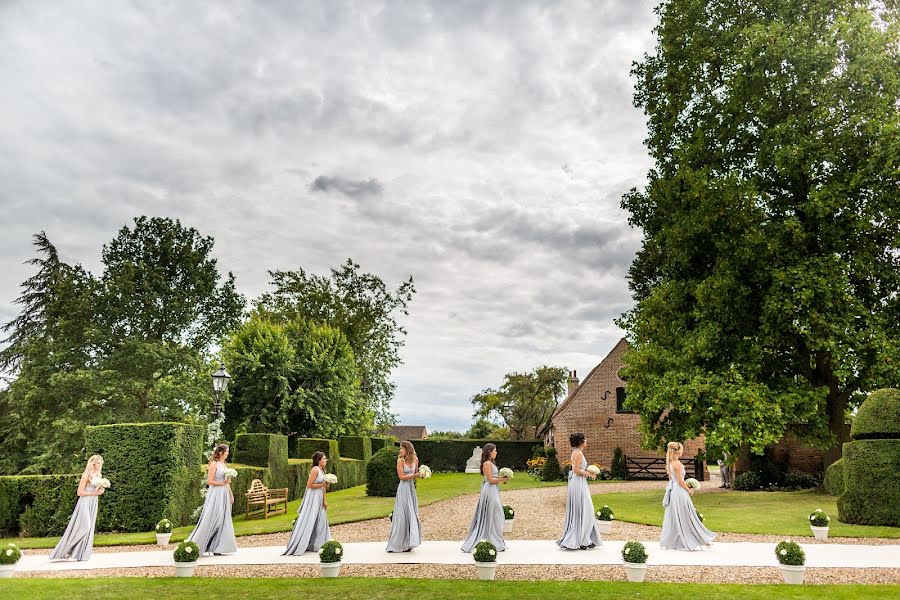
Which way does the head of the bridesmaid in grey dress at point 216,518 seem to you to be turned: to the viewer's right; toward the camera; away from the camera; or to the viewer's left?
to the viewer's right

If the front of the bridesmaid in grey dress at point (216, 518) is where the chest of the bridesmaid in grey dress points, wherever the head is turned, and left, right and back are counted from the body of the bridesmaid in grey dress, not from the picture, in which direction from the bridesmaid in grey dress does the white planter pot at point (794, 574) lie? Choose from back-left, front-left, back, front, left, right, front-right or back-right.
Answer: front-right

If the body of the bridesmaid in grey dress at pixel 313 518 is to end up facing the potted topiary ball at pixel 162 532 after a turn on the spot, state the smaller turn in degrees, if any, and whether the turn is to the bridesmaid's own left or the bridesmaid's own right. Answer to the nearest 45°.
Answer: approximately 135° to the bridesmaid's own left

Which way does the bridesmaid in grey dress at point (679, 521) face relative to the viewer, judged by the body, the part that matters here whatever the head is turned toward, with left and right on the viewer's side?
facing to the right of the viewer

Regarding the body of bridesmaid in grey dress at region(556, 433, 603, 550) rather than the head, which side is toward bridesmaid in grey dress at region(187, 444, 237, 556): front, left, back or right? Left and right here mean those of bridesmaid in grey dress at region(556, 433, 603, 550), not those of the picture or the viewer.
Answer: back

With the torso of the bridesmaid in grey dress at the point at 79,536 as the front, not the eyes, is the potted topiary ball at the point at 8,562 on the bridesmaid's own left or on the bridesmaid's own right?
on the bridesmaid's own right

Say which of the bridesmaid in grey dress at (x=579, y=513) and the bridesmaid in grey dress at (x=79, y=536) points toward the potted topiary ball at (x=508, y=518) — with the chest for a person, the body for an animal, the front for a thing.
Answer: the bridesmaid in grey dress at (x=79, y=536)

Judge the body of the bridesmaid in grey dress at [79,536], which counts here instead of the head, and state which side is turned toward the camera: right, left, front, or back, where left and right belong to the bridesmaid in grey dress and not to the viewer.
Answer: right

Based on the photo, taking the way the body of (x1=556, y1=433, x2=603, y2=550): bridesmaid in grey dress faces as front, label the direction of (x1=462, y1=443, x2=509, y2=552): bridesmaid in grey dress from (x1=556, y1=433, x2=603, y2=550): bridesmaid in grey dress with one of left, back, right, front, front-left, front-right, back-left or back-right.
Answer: back

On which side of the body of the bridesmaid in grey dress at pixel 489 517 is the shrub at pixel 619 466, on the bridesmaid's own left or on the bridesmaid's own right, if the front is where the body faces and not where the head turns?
on the bridesmaid's own left

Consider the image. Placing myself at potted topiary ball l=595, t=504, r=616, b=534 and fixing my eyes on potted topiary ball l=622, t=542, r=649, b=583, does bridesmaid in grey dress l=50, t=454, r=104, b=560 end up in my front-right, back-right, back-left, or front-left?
front-right

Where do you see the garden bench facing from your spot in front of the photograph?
facing the viewer and to the right of the viewer

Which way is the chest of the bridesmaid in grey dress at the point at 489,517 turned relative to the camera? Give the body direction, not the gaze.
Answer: to the viewer's right

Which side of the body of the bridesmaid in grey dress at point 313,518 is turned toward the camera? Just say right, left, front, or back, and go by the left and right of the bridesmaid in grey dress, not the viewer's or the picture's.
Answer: right
